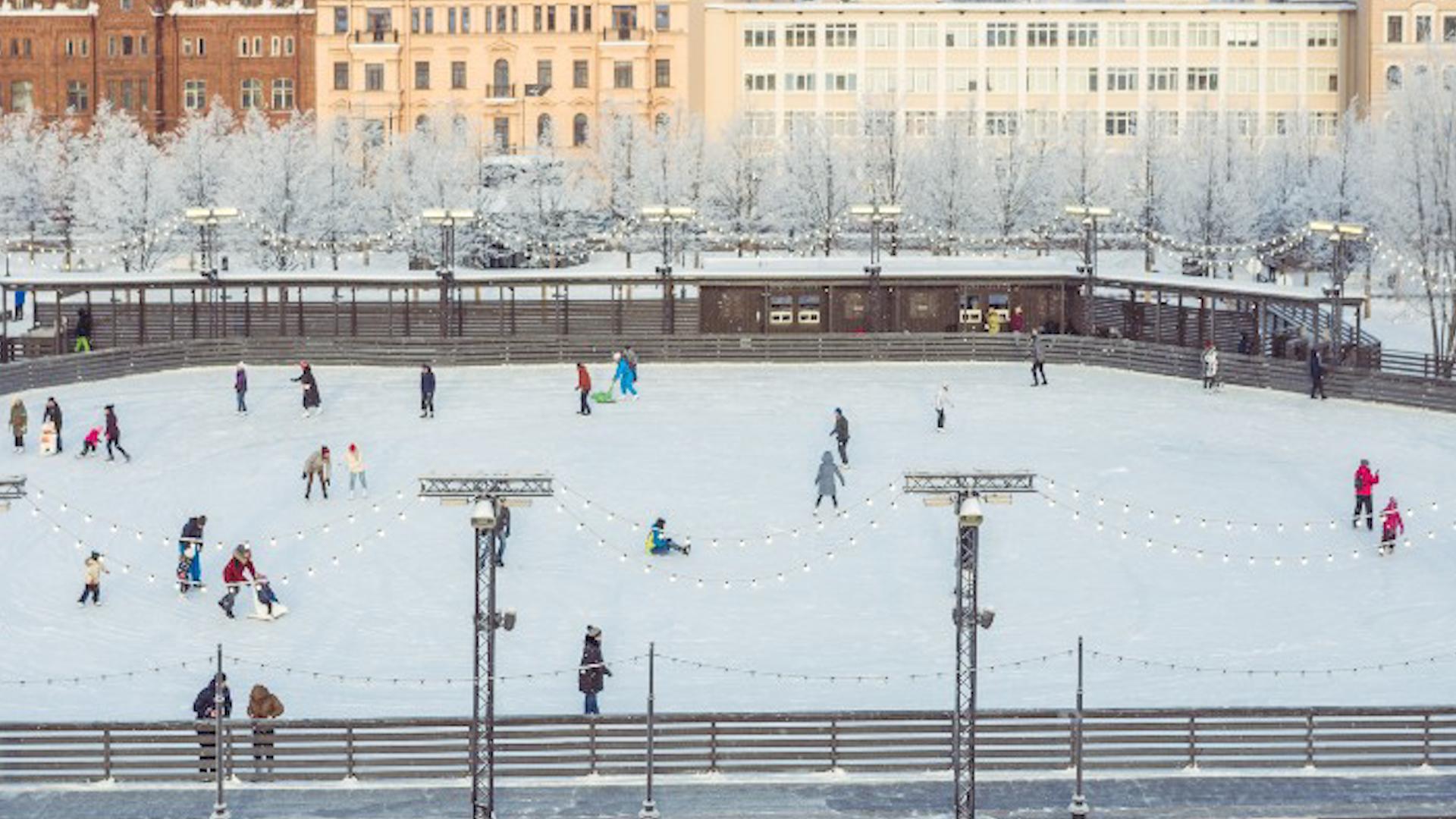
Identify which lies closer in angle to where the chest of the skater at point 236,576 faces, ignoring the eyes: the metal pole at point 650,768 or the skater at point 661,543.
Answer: the skater

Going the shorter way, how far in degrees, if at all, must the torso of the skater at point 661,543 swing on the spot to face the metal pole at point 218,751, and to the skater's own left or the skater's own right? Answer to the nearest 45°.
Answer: approximately 90° to the skater's own right

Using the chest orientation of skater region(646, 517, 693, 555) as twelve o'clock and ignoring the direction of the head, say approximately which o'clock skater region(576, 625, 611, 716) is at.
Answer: skater region(576, 625, 611, 716) is roughly at 3 o'clock from skater region(646, 517, 693, 555).

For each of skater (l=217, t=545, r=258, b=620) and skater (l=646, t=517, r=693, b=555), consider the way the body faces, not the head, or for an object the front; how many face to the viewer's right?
2

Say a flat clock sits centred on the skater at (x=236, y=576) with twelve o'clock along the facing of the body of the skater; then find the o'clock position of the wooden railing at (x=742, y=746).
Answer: The wooden railing is roughly at 2 o'clock from the skater.

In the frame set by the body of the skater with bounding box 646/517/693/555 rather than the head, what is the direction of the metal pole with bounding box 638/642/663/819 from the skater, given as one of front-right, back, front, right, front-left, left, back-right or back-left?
right

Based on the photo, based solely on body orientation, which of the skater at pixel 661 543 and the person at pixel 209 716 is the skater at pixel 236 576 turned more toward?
the skater

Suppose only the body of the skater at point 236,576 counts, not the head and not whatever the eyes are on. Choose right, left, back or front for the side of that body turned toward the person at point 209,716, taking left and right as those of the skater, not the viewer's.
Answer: right

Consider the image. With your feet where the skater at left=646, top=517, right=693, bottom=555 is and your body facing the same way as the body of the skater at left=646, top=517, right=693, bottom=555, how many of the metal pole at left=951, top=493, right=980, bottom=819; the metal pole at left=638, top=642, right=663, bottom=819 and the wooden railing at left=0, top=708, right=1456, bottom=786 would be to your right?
3

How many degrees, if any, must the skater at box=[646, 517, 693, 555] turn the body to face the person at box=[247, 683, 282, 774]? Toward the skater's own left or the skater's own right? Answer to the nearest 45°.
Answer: approximately 90° to the skater's own right

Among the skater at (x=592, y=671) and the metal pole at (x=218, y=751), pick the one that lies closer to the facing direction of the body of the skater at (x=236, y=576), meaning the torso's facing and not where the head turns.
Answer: the skater

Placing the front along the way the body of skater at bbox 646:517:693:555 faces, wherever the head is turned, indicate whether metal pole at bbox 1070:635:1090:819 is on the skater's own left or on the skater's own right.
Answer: on the skater's own right

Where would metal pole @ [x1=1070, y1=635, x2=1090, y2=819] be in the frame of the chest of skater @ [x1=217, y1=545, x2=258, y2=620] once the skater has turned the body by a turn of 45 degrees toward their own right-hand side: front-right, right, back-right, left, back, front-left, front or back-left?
front

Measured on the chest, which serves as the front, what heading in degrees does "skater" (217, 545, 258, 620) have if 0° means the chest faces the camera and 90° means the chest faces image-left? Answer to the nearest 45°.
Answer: approximately 270°

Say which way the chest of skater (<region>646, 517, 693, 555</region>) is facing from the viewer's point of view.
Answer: to the viewer's right

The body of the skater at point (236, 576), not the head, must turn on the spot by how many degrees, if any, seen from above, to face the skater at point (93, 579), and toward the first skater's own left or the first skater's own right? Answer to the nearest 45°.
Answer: approximately 135° to the first skater's own left

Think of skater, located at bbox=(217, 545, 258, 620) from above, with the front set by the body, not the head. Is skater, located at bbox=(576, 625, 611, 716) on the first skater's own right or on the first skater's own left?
on the first skater's own right
